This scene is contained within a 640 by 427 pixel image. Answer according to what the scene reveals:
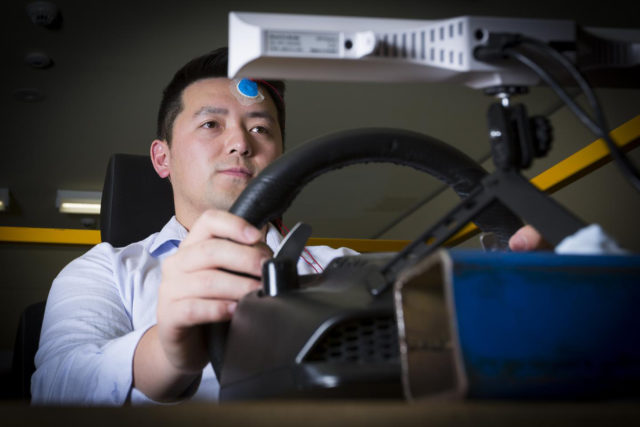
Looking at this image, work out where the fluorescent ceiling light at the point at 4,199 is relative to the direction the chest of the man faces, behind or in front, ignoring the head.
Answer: behind

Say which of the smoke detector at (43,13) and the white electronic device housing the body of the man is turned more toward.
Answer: the white electronic device housing

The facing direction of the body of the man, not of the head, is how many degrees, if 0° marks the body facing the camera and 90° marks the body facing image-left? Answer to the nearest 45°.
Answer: approximately 315°

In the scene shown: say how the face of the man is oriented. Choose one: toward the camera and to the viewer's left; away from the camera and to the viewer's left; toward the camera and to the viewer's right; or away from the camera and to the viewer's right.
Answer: toward the camera and to the viewer's right

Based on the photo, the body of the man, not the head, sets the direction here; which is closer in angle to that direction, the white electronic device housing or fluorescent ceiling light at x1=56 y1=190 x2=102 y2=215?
the white electronic device housing

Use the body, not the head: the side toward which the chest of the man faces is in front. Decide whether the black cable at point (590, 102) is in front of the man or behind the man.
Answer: in front
